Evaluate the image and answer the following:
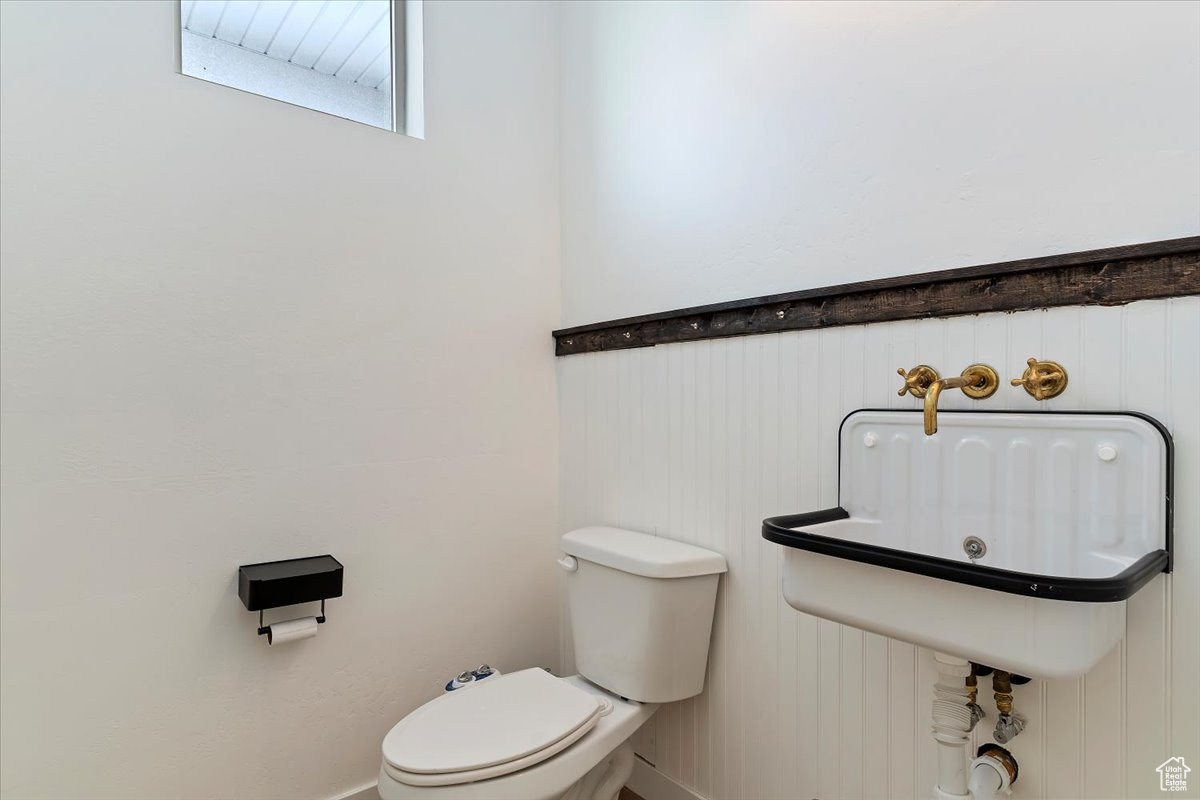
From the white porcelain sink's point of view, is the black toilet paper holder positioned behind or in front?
in front

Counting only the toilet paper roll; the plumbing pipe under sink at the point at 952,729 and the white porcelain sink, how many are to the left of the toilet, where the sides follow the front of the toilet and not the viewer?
2

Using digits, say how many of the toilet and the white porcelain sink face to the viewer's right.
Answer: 0

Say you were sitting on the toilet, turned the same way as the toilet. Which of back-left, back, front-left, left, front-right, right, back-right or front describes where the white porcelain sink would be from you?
left

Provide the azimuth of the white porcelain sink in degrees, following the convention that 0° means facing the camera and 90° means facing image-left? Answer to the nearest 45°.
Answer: approximately 45°

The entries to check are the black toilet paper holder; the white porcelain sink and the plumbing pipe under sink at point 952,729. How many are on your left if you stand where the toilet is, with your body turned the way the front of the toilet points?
2

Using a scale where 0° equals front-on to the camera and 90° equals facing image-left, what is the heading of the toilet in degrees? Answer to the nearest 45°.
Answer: approximately 45°

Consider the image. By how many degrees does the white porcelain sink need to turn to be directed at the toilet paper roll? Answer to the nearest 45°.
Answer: approximately 45° to its right

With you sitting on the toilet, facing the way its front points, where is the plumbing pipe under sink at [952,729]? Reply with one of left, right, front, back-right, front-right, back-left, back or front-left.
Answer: left
